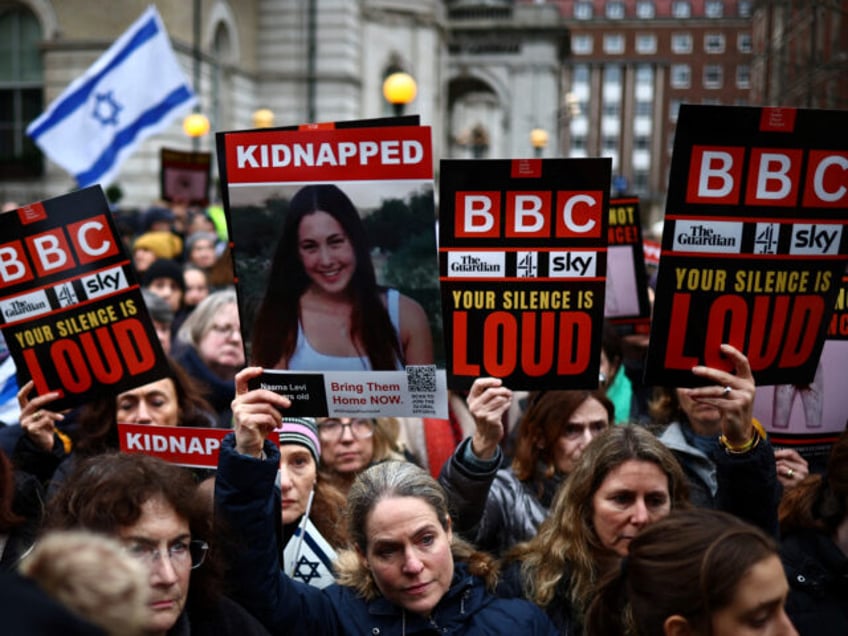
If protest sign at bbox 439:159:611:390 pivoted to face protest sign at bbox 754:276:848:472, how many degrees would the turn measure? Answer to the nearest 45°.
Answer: approximately 135° to its left

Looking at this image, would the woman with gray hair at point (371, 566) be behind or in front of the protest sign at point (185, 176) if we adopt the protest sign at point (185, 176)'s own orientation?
in front

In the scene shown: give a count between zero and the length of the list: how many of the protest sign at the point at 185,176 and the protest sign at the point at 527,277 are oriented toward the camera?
2

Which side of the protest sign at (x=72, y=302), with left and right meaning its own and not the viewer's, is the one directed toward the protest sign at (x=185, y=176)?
back

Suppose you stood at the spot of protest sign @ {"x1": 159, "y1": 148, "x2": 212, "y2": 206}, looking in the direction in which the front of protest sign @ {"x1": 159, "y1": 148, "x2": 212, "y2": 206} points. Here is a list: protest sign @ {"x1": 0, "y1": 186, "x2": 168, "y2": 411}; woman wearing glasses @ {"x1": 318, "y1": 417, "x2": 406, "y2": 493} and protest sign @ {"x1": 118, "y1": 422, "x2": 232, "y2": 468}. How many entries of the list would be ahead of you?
3

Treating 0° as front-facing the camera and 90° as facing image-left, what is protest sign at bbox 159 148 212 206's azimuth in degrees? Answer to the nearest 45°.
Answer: approximately 0°

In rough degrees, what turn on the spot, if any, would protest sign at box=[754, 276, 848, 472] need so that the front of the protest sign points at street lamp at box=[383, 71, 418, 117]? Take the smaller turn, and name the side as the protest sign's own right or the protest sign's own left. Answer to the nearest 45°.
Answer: approximately 135° to the protest sign's own right

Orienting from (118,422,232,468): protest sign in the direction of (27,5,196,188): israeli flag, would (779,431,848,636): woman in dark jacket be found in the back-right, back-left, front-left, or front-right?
back-right

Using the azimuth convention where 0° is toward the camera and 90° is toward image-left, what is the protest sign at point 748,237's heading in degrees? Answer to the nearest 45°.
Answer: approximately 0°

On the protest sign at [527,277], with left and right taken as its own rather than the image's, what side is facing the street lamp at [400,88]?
back

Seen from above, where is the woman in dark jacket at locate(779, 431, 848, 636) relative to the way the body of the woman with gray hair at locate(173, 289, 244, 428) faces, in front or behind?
in front
